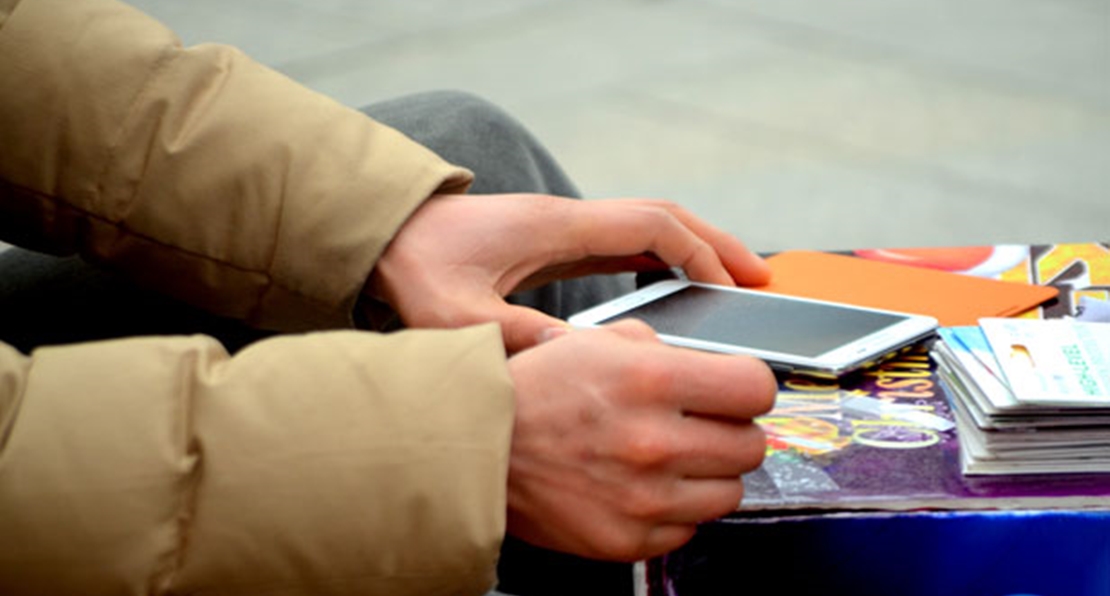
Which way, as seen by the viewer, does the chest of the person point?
to the viewer's right

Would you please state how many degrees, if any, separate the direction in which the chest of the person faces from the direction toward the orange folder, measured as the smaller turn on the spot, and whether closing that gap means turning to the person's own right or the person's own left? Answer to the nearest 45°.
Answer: approximately 45° to the person's own left
